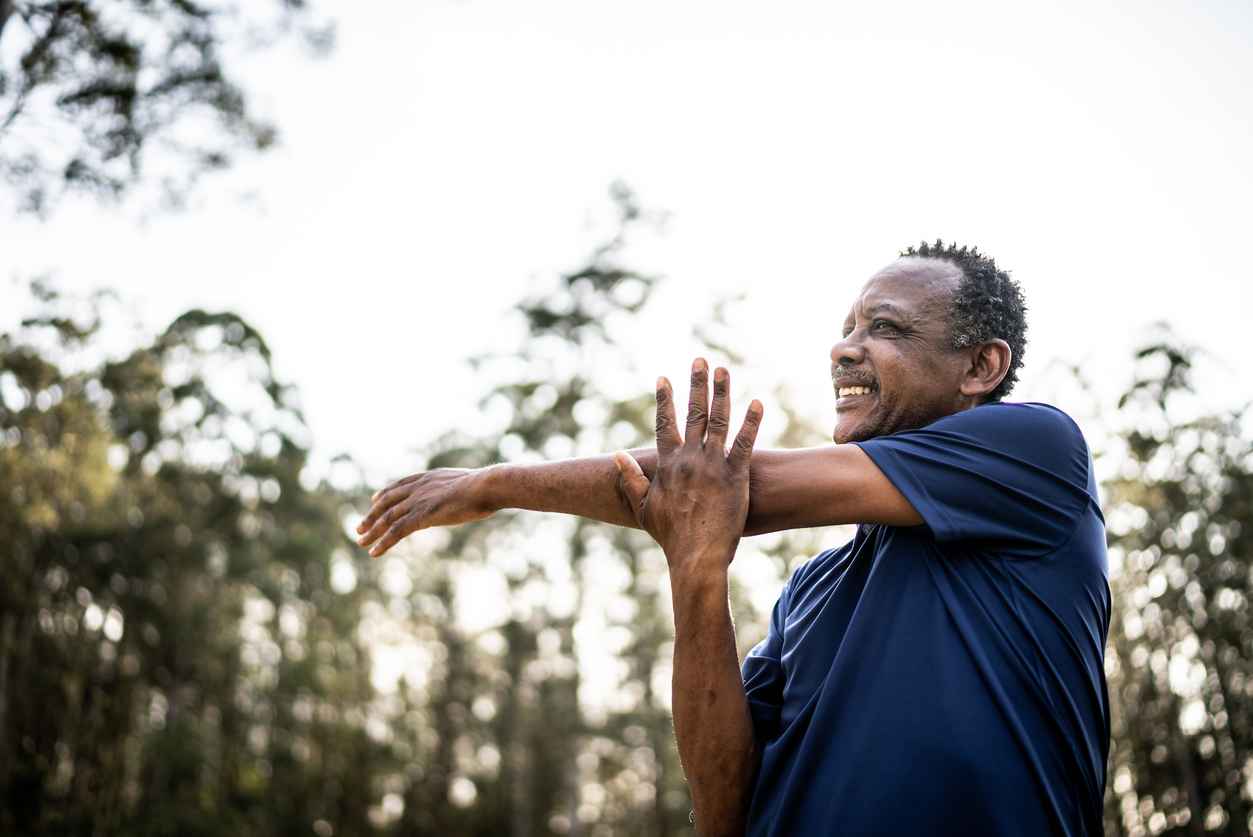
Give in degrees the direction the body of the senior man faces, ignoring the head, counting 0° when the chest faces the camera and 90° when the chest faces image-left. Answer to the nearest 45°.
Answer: approximately 45°

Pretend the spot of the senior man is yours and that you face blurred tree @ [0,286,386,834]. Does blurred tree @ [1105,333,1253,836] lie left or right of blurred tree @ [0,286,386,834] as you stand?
right

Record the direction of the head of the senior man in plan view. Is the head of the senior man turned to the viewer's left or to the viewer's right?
to the viewer's left

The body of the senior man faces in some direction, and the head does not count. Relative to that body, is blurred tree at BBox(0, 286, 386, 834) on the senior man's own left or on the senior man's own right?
on the senior man's own right

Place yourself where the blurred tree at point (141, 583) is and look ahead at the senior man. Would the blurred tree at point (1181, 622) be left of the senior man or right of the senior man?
left
